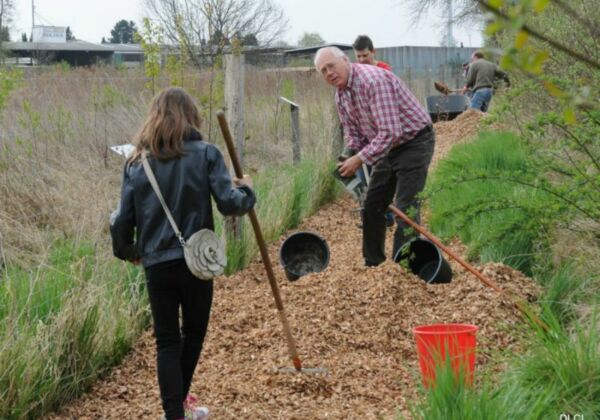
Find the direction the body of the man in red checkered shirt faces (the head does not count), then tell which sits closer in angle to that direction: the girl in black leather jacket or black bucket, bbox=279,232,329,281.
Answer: the girl in black leather jacket

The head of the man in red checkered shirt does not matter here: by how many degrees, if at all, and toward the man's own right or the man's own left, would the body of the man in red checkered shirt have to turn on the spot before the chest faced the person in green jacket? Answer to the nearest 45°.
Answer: approximately 135° to the man's own right

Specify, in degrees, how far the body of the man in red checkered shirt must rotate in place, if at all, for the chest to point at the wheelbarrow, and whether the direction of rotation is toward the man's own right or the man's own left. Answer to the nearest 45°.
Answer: approximately 135° to the man's own right

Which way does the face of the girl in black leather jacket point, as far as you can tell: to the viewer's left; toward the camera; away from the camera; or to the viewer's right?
away from the camera

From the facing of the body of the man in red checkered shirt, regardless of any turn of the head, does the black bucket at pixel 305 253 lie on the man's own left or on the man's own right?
on the man's own right

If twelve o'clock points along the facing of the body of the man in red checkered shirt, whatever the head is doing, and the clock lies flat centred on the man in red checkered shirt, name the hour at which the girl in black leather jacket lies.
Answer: The girl in black leather jacket is roughly at 11 o'clock from the man in red checkered shirt.

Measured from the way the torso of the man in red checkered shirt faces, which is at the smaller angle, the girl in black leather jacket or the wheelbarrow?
the girl in black leather jacket

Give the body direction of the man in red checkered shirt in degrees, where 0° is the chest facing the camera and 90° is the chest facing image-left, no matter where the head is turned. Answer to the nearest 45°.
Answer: approximately 45°
